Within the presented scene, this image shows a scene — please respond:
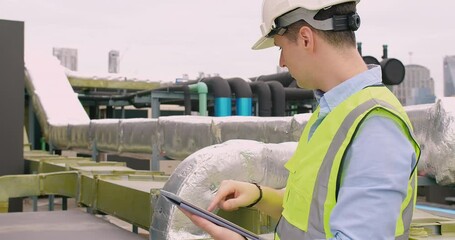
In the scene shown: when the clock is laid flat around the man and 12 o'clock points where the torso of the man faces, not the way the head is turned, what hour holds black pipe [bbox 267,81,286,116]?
The black pipe is roughly at 3 o'clock from the man.

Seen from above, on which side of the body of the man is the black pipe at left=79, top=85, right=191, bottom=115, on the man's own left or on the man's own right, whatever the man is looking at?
on the man's own right

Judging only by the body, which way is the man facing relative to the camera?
to the viewer's left

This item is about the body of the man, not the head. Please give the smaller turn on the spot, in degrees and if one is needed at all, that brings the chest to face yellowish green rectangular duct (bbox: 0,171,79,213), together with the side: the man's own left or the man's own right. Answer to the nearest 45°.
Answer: approximately 45° to the man's own right

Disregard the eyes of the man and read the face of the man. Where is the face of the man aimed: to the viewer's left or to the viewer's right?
to the viewer's left

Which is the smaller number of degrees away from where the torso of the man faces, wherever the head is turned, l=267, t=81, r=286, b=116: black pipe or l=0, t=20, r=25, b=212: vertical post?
the vertical post
